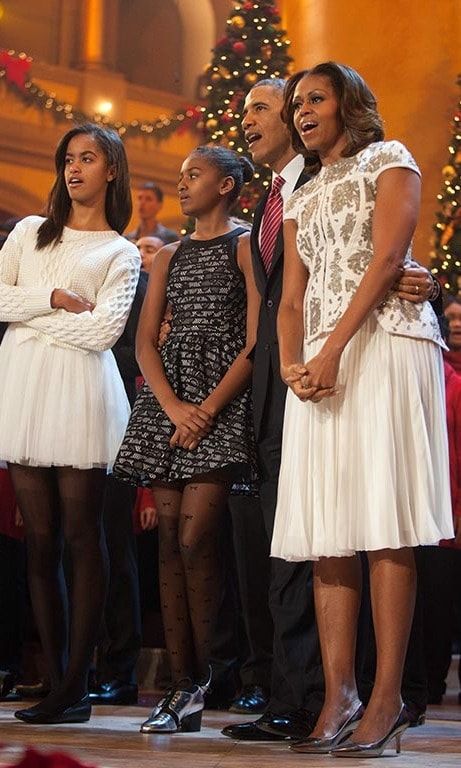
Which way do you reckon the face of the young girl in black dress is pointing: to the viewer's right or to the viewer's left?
to the viewer's left

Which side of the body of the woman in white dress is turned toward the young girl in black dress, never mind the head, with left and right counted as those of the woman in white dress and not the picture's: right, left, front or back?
right

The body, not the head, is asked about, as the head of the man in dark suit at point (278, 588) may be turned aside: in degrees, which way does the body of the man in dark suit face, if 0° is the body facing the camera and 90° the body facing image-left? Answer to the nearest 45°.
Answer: approximately 45°

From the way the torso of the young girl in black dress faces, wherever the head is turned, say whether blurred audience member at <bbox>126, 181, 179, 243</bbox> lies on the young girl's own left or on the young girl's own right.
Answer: on the young girl's own right

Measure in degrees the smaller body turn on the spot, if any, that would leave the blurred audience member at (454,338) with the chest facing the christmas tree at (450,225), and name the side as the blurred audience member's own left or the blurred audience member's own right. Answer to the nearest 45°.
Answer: approximately 135° to the blurred audience member's own right

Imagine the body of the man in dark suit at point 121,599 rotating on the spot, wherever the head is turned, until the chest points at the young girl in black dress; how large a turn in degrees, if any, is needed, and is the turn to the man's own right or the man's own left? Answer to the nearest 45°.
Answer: approximately 45° to the man's own left
